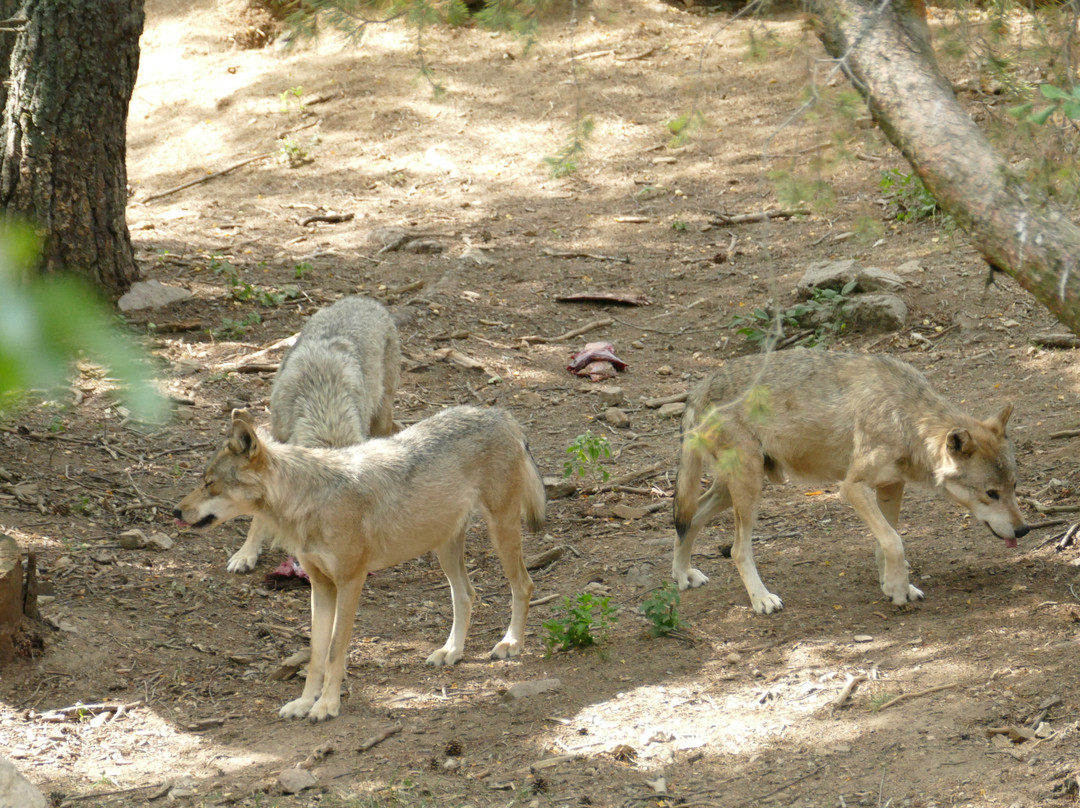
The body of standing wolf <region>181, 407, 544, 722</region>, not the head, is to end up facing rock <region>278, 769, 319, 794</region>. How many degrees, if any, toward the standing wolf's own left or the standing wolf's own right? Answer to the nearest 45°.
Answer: approximately 45° to the standing wolf's own left

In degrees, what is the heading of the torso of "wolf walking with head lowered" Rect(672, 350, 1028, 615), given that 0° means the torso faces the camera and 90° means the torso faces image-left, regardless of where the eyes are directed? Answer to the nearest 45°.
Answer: approximately 270°

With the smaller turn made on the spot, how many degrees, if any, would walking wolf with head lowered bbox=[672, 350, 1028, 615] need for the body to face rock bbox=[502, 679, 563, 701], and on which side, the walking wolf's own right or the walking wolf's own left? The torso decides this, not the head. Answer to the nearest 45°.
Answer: approximately 135° to the walking wolf's own right

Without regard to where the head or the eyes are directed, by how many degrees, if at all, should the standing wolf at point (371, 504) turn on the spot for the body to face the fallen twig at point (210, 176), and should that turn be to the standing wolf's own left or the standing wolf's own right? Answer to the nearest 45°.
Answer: approximately 135° to the standing wolf's own right

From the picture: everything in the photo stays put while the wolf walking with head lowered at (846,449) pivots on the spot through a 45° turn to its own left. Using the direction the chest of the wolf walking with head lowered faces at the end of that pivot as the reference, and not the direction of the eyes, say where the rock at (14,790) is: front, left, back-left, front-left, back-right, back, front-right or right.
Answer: back

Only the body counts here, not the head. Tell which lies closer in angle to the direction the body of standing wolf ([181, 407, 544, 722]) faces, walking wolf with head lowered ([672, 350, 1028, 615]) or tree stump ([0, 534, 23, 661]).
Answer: the tree stump

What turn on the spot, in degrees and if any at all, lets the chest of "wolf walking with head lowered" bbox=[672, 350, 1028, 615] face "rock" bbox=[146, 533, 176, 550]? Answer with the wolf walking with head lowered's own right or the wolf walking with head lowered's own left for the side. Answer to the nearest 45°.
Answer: approximately 180°

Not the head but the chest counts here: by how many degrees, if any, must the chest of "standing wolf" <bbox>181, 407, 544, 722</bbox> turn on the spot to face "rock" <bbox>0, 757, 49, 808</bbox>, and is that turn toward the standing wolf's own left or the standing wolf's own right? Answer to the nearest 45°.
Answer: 0° — it already faces it
